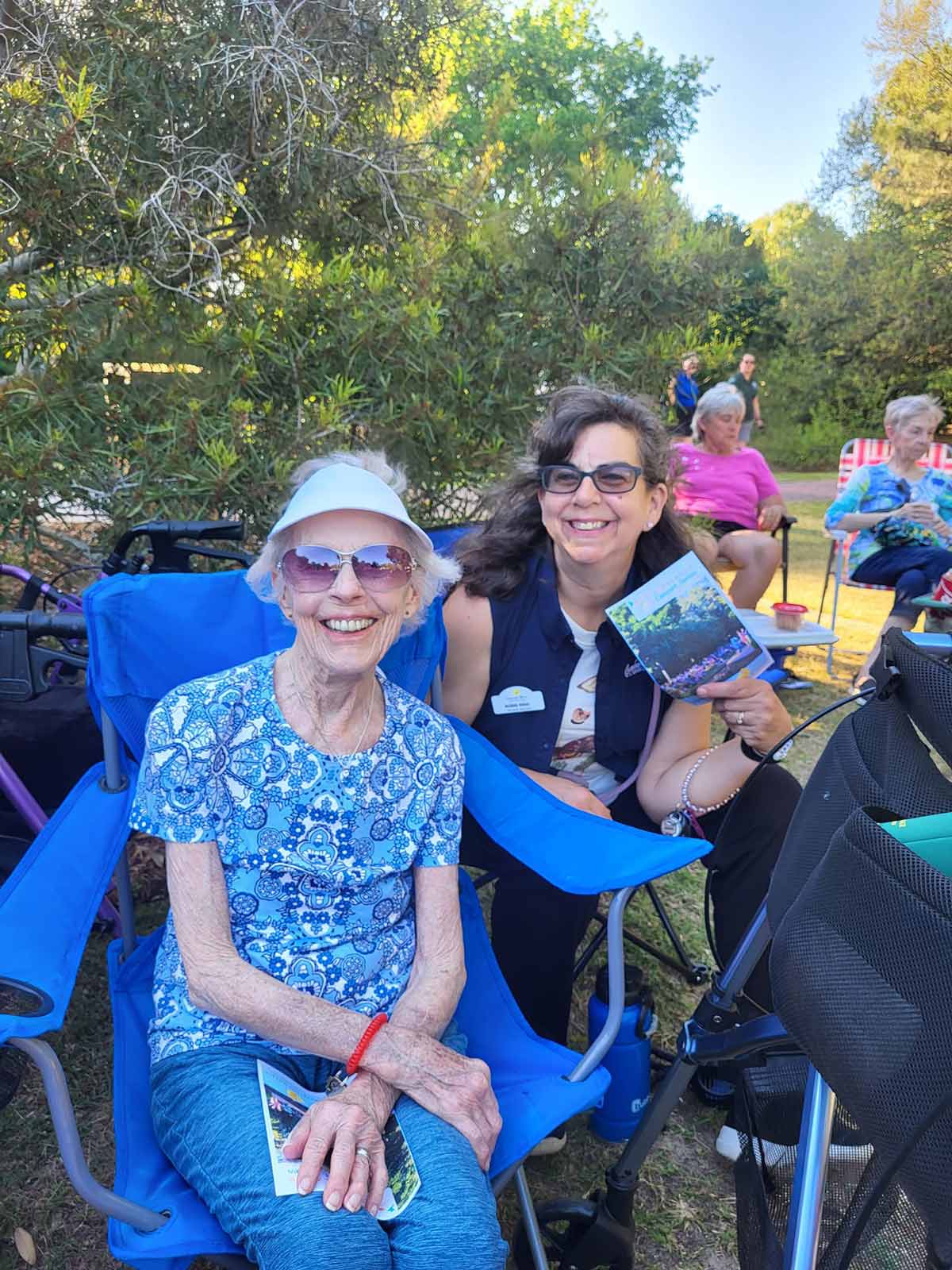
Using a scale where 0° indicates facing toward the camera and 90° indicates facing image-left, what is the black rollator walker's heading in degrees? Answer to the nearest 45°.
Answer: approximately 90°

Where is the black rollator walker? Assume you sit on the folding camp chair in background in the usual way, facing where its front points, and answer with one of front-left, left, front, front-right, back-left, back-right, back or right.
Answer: front

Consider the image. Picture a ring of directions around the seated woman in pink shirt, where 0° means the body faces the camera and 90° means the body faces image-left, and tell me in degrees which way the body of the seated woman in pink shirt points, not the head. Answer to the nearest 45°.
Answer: approximately 315°

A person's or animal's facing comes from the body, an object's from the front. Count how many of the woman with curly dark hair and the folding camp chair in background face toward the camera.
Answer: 2

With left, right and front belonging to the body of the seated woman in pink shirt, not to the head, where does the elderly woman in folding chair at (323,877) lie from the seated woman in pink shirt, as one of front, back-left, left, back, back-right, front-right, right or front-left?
front-right

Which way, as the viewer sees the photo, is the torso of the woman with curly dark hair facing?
toward the camera

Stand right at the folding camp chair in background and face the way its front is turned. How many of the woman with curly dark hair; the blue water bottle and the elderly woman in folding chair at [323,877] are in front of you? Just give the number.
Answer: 3

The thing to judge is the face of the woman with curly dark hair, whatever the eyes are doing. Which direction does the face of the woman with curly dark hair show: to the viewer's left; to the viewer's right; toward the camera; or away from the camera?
toward the camera

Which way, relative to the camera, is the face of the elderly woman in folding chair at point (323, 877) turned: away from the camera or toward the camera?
toward the camera

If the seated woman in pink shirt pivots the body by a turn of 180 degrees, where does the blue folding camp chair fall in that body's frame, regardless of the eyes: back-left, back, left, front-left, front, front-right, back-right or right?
back-left

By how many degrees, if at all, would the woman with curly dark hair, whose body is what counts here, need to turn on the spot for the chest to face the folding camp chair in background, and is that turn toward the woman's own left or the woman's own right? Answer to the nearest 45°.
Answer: approximately 180°
